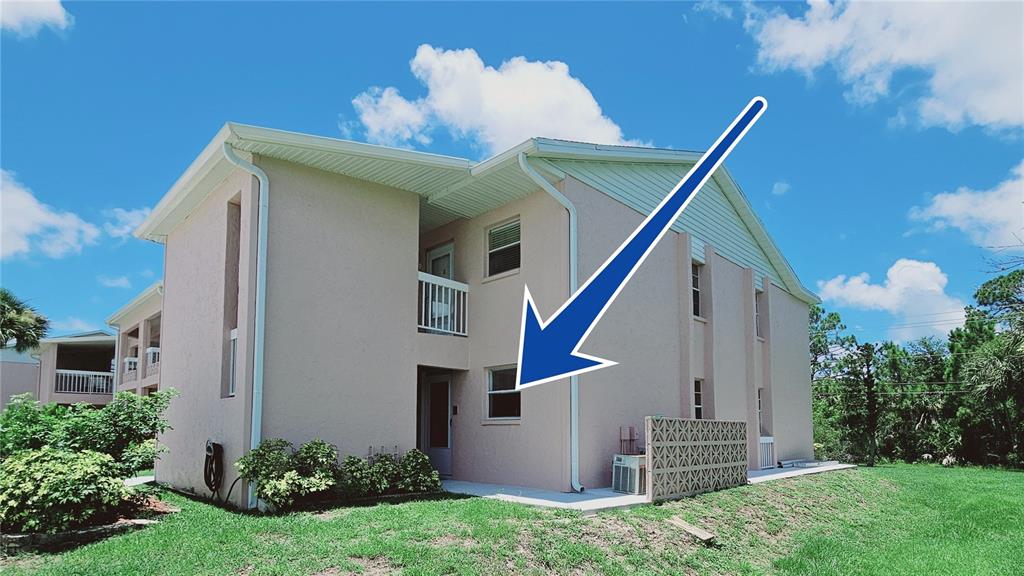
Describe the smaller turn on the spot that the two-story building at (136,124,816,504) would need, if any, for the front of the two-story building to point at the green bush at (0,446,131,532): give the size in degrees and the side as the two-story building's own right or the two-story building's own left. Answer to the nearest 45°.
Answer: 0° — it already faces it

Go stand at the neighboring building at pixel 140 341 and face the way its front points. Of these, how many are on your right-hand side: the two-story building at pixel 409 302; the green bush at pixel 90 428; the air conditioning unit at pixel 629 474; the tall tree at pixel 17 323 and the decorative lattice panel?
1

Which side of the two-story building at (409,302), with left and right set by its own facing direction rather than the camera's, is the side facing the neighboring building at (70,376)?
right

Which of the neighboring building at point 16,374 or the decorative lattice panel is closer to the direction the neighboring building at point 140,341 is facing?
the decorative lattice panel

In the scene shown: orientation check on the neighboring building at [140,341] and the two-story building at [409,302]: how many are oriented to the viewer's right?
0

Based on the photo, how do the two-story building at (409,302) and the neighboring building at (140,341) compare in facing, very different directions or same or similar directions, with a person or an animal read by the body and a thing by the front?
same or similar directions

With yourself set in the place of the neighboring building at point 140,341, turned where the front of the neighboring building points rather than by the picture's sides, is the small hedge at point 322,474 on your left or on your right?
on your left

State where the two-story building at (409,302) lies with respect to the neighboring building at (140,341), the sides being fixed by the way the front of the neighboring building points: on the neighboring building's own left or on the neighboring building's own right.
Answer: on the neighboring building's own left

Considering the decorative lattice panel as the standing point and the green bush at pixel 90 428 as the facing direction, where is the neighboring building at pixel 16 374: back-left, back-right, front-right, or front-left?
front-right

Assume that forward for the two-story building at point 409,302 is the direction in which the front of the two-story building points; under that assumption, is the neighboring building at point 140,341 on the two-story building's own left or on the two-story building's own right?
on the two-story building's own right

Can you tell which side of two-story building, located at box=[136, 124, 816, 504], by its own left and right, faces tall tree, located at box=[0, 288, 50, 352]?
right

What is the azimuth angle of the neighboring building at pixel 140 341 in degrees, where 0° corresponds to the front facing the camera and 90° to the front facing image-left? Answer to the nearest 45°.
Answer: approximately 45°

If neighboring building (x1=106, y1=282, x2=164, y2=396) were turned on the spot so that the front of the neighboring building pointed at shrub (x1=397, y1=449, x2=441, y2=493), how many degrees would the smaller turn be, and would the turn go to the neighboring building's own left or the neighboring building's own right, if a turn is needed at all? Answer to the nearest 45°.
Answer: approximately 45° to the neighboring building's own left
